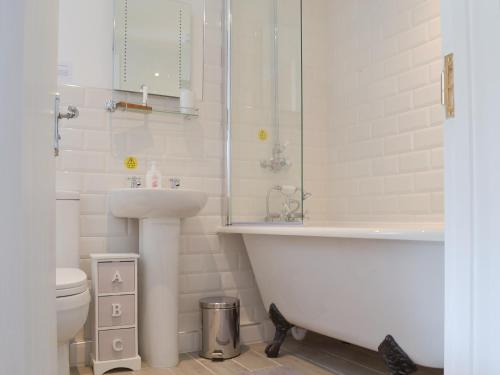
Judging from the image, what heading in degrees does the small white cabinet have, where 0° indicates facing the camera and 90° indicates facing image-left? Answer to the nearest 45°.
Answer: approximately 0°

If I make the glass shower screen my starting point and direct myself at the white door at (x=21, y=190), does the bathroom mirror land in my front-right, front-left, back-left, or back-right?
front-right

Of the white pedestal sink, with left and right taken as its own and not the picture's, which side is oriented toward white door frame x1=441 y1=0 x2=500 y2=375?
front

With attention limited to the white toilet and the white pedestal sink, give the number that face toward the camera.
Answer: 2

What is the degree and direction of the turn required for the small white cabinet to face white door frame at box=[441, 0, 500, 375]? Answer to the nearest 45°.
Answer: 0° — it already faces it

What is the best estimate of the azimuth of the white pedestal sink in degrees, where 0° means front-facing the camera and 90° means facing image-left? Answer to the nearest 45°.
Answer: approximately 0°

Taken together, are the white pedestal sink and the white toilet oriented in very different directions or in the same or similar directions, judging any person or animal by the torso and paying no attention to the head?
same or similar directions

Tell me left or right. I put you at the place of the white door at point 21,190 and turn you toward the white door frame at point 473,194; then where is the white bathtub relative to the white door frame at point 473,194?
left

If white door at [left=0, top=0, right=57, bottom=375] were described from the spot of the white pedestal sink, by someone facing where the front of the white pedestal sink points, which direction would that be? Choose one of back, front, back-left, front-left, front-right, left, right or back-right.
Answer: front

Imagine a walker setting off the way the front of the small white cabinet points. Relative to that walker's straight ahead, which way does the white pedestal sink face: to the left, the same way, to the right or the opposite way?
the same way

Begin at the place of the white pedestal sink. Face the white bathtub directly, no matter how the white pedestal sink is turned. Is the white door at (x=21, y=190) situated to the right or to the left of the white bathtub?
right

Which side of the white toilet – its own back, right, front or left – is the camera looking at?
front

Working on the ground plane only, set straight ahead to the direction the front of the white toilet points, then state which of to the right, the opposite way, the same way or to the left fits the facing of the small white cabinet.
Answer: the same way

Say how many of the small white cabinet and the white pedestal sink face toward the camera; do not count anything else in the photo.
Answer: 2
